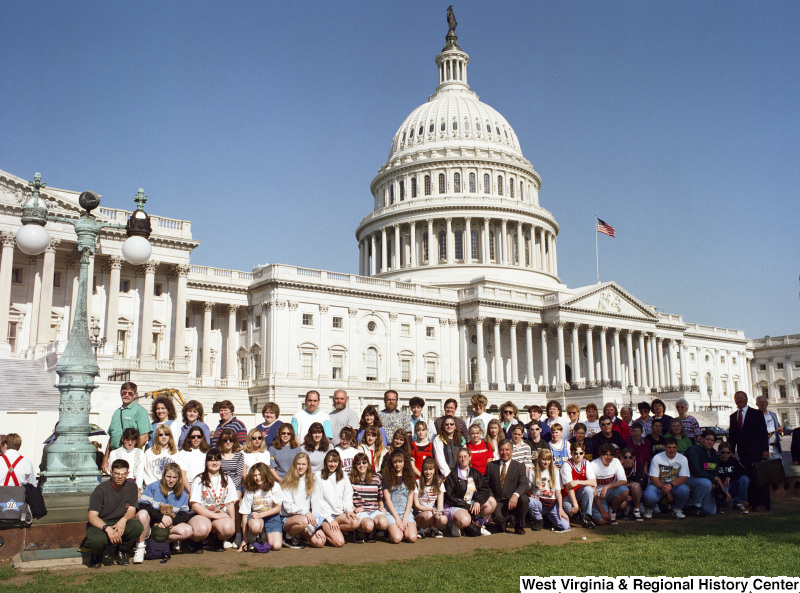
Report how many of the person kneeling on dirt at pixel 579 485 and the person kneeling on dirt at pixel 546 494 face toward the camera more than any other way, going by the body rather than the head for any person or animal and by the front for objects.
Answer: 2

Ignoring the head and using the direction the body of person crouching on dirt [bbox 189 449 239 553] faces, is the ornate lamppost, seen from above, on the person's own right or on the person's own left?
on the person's own right

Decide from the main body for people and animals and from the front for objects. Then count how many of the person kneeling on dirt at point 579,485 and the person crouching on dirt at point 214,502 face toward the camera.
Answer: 2

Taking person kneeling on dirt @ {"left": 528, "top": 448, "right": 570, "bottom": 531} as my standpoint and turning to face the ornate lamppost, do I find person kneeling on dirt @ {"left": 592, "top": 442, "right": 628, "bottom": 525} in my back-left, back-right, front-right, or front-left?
back-right

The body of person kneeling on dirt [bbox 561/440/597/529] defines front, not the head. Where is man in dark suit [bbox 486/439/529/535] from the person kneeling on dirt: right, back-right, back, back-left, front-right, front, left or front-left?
front-right

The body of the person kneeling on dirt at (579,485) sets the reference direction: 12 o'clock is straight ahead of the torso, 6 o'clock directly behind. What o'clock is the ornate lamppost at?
The ornate lamppost is roughly at 2 o'clock from the person kneeling on dirt.

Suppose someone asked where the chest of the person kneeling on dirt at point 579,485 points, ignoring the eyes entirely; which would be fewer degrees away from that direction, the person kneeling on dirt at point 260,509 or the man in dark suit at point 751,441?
the person kneeling on dirt at point 260,509
